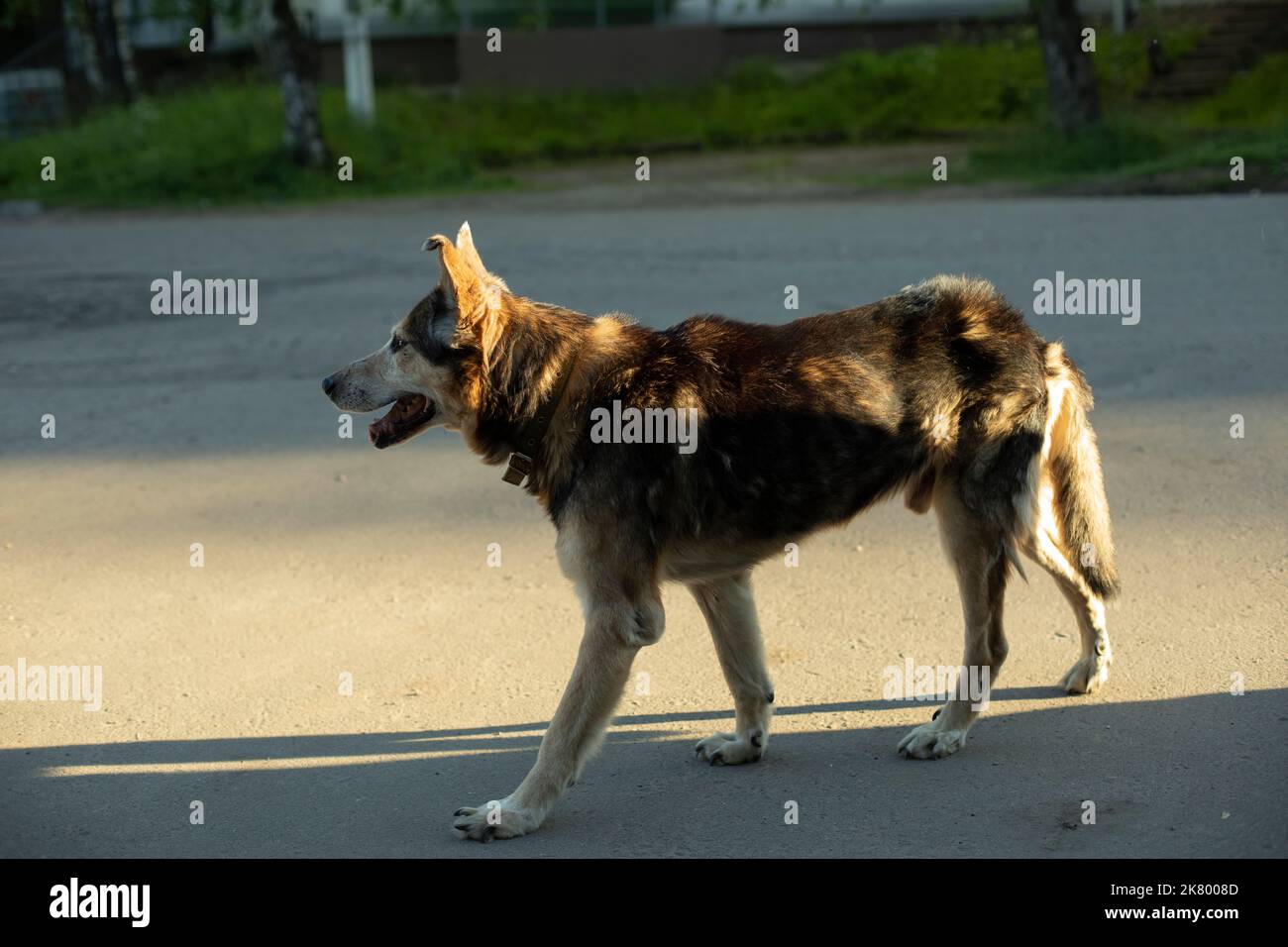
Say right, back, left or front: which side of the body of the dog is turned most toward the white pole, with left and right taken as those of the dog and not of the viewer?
right

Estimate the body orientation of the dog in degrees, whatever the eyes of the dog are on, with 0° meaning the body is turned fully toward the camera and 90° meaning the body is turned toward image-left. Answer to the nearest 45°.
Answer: approximately 90°
